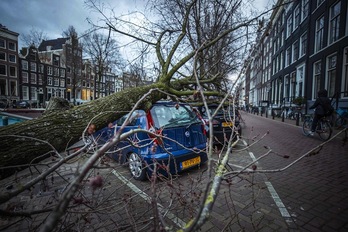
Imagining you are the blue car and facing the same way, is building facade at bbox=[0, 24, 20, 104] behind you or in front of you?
in front

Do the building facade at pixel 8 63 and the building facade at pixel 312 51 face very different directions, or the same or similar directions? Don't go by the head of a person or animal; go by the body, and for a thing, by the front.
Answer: very different directions

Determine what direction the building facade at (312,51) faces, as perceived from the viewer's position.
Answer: facing the viewer and to the left of the viewer

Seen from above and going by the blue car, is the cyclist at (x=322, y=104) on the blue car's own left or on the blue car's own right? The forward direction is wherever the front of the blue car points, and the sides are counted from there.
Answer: on the blue car's own right

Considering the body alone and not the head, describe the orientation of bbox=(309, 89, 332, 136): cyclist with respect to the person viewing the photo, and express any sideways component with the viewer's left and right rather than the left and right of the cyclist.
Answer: facing away from the viewer and to the left of the viewer

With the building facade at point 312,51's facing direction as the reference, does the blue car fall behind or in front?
in front

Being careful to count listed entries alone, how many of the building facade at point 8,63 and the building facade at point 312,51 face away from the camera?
0

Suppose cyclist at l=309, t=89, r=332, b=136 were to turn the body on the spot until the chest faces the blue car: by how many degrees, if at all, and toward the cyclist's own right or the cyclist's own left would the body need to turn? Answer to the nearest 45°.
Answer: approximately 135° to the cyclist's own left

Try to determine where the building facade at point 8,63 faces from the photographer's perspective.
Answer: facing the viewer and to the right of the viewer

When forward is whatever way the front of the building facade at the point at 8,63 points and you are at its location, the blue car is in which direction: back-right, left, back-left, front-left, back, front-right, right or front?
front-right

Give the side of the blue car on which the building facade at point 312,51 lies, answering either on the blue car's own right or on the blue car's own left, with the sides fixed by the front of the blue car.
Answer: on the blue car's own right

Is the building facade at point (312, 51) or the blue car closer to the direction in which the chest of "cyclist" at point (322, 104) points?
the building facade

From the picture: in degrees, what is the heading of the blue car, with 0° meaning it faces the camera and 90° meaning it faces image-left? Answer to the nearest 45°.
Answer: approximately 135°
